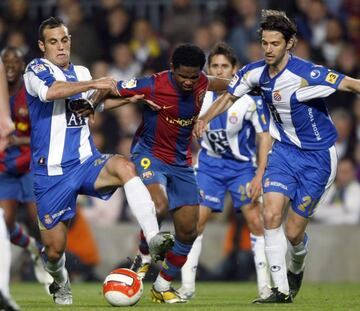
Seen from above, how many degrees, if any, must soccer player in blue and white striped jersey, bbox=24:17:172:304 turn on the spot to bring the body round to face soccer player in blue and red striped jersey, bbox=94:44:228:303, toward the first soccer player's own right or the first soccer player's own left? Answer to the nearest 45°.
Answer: approximately 45° to the first soccer player's own left

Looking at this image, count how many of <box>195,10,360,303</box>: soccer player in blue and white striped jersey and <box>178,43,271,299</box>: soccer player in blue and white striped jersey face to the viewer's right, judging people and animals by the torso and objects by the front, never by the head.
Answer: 0

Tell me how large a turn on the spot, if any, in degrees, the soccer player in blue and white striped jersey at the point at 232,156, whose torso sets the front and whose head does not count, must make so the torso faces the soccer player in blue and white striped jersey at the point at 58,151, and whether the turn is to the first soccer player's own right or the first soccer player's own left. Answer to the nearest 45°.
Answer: approximately 45° to the first soccer player's own right

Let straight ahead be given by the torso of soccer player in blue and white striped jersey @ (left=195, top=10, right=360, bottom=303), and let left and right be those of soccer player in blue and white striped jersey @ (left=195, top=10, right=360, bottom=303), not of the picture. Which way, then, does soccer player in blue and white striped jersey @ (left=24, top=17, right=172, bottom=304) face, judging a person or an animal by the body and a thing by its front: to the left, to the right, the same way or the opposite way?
to the left

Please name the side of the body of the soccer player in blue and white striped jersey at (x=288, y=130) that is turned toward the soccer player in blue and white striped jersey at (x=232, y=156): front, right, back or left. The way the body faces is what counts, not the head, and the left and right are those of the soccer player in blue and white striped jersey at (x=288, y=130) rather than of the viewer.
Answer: right

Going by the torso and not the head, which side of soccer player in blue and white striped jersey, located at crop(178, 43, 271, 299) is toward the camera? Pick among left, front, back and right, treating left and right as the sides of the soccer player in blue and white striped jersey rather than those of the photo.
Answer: front

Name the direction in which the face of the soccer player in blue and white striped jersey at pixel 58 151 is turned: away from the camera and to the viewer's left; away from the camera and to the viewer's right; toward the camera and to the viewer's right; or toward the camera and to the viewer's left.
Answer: toward the camera and to the viewer's right

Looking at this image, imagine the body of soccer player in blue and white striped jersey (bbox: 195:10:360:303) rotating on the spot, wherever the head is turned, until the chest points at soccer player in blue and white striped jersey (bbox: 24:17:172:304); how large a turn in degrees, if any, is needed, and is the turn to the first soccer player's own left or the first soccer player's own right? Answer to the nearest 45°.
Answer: approximately 45° to the first soccer player's own right

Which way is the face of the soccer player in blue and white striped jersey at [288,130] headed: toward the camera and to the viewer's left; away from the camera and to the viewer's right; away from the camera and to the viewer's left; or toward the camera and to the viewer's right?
toward the camera and to the viewer's left

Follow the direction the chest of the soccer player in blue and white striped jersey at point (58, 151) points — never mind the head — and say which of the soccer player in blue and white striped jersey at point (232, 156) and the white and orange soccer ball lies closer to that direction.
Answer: the white and orange soccer ball

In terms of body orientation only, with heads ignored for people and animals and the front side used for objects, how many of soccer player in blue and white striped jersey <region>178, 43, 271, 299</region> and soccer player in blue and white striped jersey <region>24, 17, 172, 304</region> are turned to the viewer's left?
0

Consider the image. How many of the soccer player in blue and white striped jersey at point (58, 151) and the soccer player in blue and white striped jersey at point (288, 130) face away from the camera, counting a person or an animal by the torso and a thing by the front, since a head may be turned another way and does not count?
0

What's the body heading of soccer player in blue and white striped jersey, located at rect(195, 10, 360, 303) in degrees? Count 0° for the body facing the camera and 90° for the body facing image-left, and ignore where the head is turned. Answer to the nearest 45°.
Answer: approximately 45°
